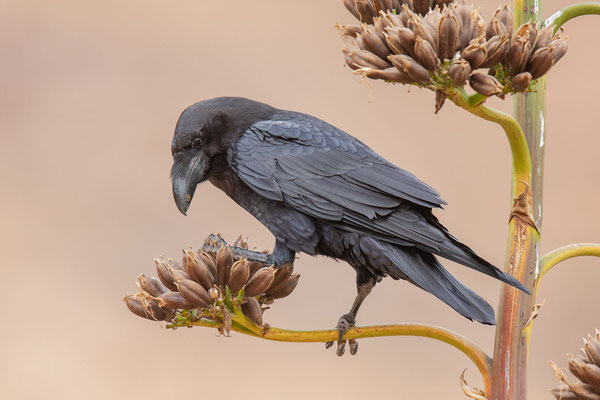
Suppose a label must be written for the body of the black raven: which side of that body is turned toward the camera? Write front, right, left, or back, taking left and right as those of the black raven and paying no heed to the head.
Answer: left
